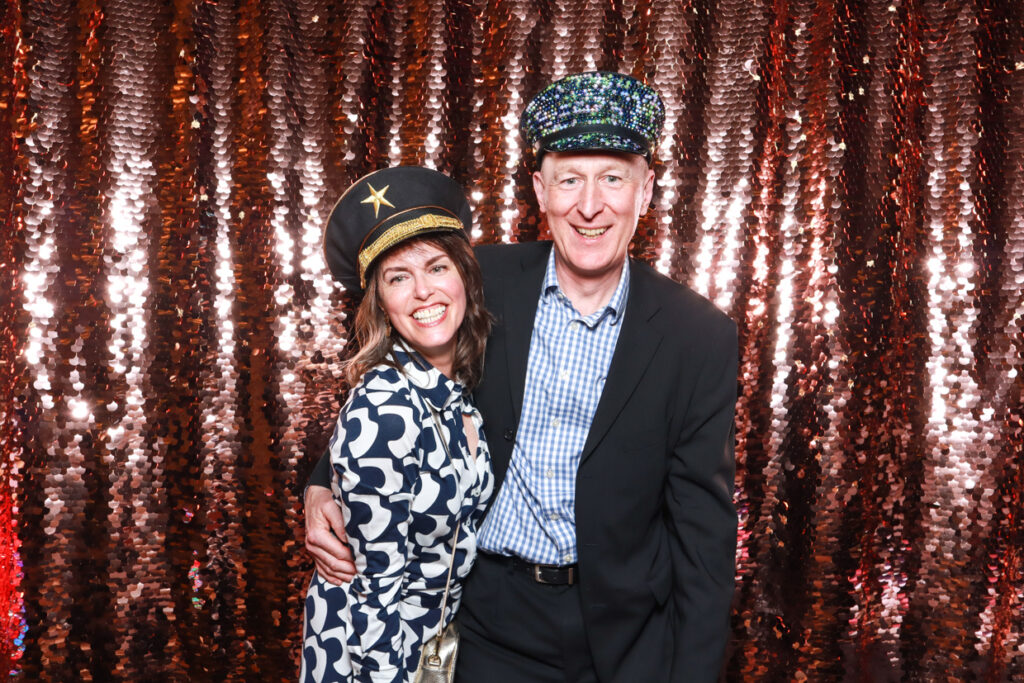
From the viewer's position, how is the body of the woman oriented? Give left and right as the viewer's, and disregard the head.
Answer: facing the viewer and to the right of the viewer

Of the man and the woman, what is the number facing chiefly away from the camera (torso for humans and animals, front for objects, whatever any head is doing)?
0

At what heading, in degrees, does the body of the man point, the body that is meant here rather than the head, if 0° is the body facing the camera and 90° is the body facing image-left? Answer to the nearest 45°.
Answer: approximately 0°
